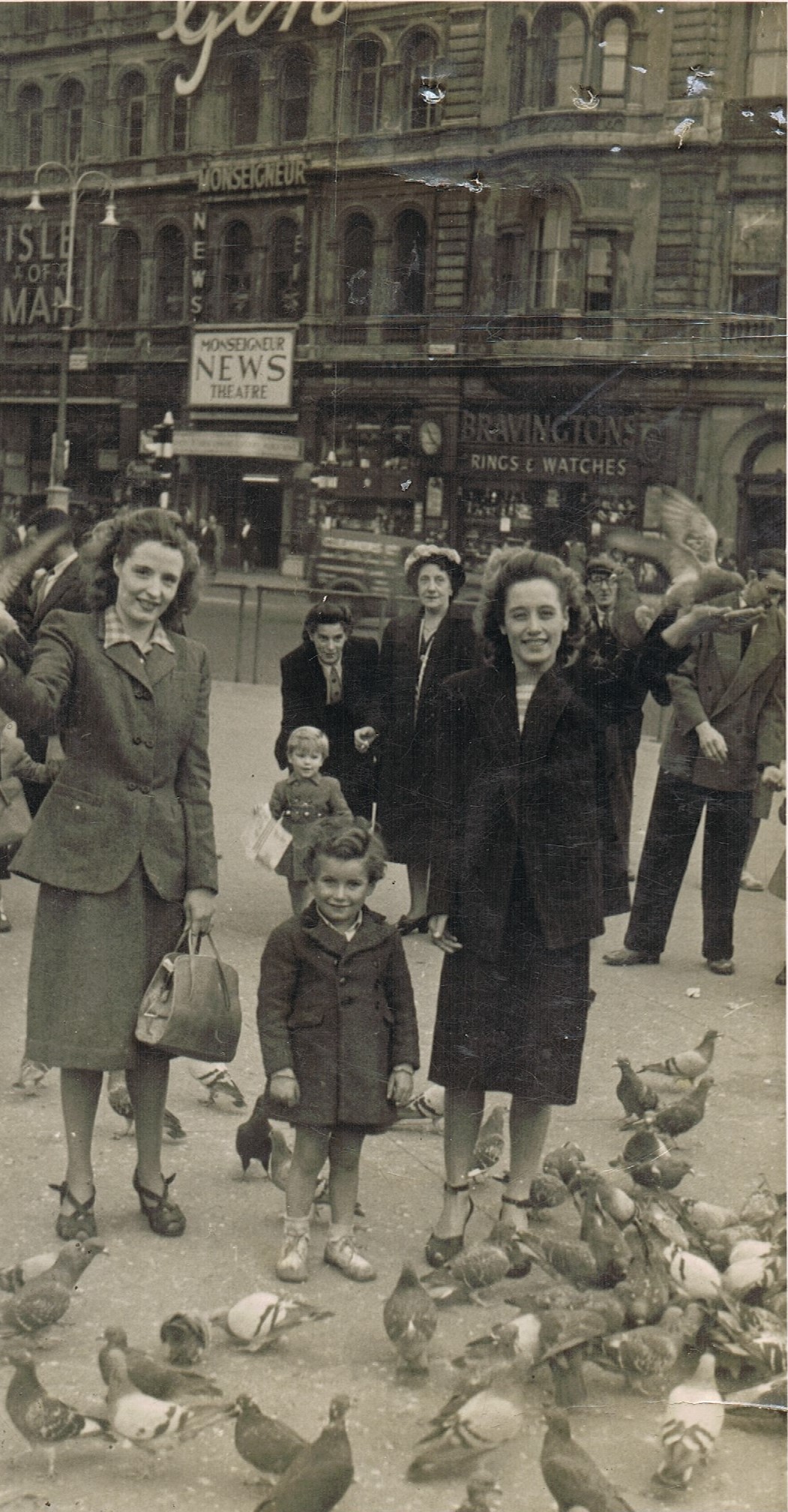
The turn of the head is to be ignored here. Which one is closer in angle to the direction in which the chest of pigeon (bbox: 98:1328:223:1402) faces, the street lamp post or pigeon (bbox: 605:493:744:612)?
the street lamp post

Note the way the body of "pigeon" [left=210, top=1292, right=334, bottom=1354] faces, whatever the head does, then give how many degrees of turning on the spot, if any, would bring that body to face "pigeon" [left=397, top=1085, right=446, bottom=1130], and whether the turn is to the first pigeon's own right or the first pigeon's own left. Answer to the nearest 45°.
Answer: approximately 90° to the first pigeon's own right

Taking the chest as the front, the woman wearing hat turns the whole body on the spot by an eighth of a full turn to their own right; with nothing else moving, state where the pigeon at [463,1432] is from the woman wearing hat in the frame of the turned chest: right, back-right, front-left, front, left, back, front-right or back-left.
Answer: front-left

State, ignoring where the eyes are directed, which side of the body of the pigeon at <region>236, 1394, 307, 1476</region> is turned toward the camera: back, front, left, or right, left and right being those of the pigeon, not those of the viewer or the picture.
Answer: left

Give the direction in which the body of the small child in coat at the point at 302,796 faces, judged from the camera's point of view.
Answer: toward the camera

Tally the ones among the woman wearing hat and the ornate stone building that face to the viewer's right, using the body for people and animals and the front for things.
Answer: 0

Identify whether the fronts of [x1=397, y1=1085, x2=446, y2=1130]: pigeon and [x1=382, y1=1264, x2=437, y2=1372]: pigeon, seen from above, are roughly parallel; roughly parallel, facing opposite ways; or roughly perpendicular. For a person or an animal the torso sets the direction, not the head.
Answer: roughly perpendicular

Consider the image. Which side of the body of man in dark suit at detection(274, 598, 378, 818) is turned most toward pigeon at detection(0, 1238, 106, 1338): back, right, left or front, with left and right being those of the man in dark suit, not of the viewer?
front

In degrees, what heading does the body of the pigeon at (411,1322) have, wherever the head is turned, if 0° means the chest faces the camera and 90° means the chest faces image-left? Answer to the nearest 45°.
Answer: approximately 180°

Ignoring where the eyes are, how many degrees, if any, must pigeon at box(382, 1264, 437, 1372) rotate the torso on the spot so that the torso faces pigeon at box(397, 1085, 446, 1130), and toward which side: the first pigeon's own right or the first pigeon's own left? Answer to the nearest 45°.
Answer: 0° — it already faces it
